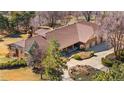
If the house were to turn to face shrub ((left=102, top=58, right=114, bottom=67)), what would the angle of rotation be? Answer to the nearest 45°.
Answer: approximately 45° to its left

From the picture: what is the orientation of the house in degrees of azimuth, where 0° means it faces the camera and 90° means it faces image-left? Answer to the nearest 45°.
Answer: approximately 315°
